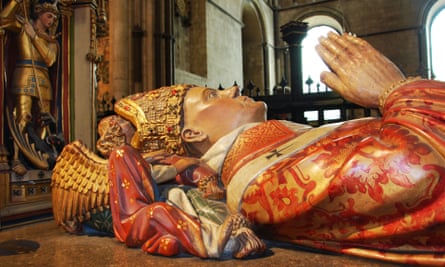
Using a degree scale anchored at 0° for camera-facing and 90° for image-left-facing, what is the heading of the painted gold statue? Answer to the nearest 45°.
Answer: approximately 315°

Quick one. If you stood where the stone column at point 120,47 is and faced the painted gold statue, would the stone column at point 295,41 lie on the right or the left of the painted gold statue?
left

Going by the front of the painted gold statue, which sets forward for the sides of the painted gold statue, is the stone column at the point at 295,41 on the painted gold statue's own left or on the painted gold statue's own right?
on the painted gold statue's own left

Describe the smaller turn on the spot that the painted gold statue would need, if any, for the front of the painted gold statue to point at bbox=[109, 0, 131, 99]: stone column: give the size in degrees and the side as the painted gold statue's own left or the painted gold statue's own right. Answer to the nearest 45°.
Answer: approximately 135° to the painted gold statue's own left

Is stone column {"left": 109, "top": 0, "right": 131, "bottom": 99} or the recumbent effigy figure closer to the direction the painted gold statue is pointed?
the recumbent effigy figure

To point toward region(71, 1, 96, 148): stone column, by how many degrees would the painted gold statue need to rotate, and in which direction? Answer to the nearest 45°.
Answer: approximately 90° to its left
